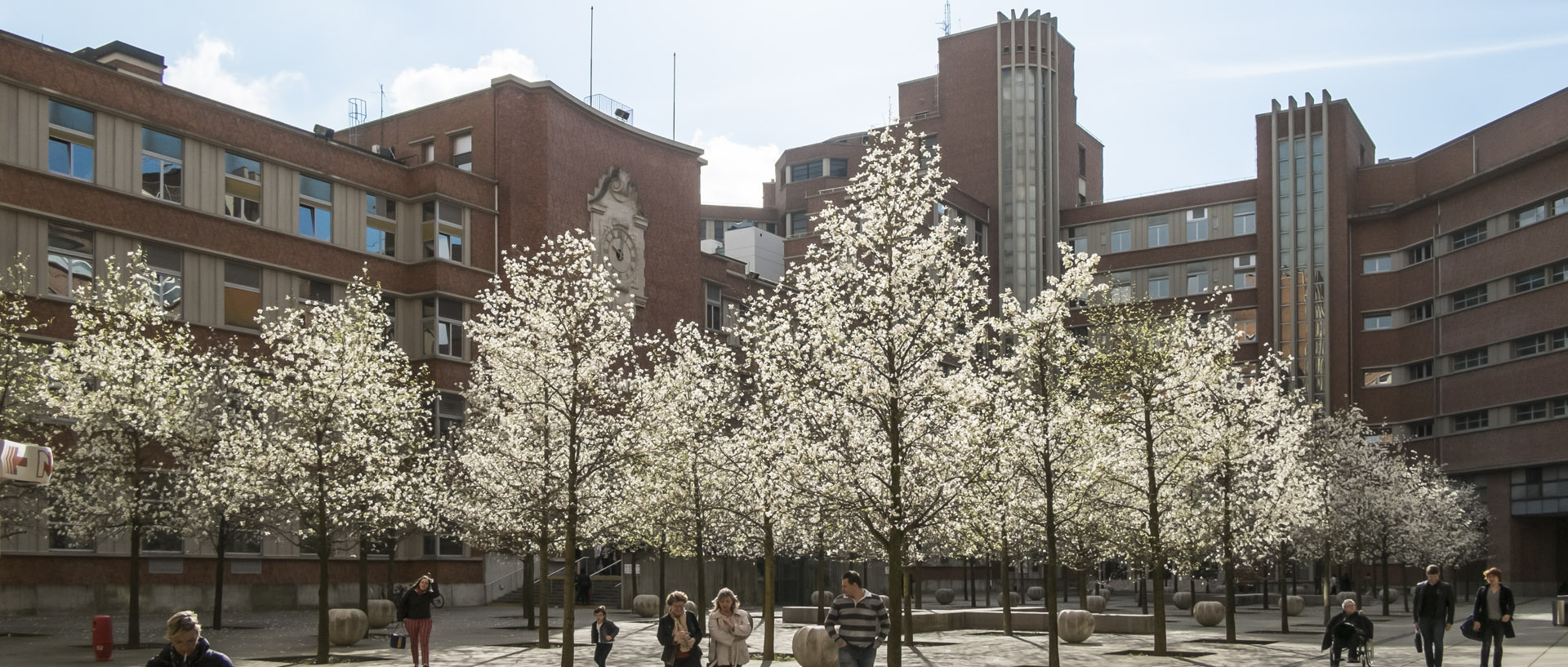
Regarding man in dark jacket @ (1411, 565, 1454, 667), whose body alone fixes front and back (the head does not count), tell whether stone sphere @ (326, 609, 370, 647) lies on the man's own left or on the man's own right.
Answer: on the man's own right

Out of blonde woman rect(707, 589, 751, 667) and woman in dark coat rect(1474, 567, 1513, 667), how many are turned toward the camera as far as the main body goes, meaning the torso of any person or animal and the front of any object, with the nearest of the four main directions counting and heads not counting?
2

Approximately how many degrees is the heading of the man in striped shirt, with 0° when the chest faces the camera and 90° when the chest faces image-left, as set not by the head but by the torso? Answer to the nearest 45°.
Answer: approximately 0°

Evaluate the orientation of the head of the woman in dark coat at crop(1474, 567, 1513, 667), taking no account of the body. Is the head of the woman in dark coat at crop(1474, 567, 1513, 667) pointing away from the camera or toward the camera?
toward the camera

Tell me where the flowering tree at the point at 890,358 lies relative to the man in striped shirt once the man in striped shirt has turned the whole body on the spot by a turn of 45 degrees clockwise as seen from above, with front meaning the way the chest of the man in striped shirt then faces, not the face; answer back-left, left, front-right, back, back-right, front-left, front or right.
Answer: back-right

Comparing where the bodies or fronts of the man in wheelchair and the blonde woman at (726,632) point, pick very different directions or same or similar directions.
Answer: same or similar directions

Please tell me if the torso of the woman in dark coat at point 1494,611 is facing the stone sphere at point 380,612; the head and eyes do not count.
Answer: no

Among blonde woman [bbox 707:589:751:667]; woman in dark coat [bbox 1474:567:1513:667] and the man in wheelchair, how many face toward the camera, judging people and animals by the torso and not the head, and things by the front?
3

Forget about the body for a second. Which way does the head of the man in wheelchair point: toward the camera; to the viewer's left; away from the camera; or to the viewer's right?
toward the camera

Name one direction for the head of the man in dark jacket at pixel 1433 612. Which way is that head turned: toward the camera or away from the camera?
toward the camera

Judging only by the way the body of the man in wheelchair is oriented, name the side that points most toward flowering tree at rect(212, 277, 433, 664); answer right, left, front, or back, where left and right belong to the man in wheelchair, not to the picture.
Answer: right

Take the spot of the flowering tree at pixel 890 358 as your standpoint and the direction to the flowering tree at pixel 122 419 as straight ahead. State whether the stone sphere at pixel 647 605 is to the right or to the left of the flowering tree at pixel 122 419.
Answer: right

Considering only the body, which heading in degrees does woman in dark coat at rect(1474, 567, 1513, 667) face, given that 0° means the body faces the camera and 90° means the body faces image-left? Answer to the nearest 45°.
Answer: approximately 0°

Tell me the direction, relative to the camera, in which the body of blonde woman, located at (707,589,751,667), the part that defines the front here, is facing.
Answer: toward the camera
